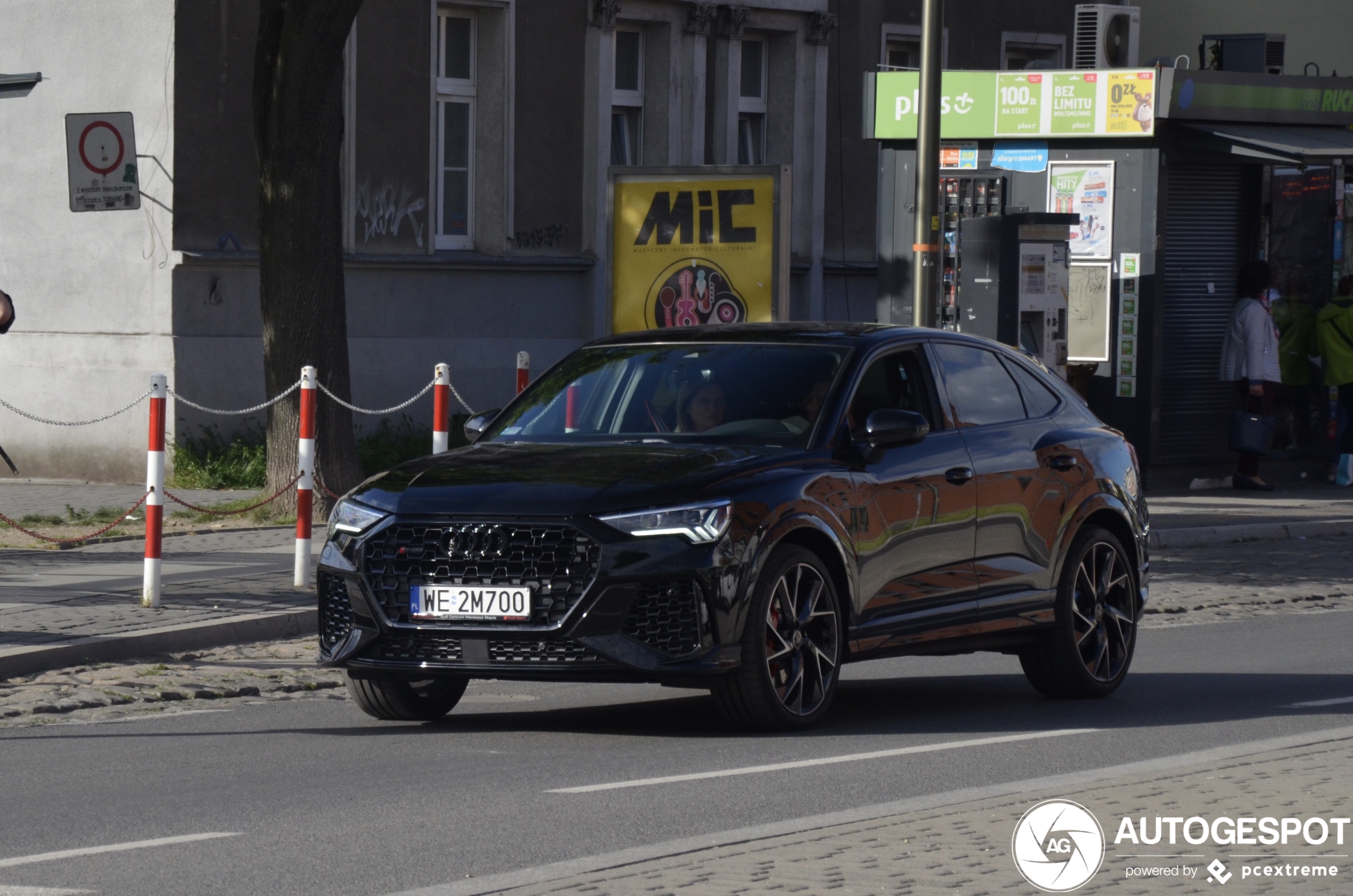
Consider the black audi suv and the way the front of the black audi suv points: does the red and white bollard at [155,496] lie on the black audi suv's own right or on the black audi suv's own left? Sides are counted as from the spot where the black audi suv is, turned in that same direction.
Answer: on the black audi suv's own right

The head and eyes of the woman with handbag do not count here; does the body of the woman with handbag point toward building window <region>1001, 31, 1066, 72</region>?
no

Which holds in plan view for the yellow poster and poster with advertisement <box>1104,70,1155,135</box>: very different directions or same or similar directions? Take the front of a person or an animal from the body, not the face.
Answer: same or similar directions

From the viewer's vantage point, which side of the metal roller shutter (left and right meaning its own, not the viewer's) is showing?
front

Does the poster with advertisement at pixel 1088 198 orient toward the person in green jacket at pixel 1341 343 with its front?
no

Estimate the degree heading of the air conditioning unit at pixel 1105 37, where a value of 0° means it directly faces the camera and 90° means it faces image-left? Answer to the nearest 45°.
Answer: approximately 315°

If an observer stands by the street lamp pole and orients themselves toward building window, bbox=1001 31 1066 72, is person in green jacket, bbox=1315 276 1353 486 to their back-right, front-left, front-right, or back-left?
front-right

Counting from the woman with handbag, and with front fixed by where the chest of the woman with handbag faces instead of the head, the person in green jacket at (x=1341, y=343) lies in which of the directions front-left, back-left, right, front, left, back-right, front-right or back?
front-left

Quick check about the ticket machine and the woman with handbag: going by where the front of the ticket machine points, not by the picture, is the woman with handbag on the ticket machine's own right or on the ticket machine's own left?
on the ticket machine's own left

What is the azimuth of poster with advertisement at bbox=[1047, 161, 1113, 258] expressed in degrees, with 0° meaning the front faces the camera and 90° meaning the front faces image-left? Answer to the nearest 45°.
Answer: approximately 0°

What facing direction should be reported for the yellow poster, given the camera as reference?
facing the viewer

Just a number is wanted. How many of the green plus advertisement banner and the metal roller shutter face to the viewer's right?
0

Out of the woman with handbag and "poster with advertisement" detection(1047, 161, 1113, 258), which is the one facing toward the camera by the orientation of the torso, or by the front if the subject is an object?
the poster with advertisement
